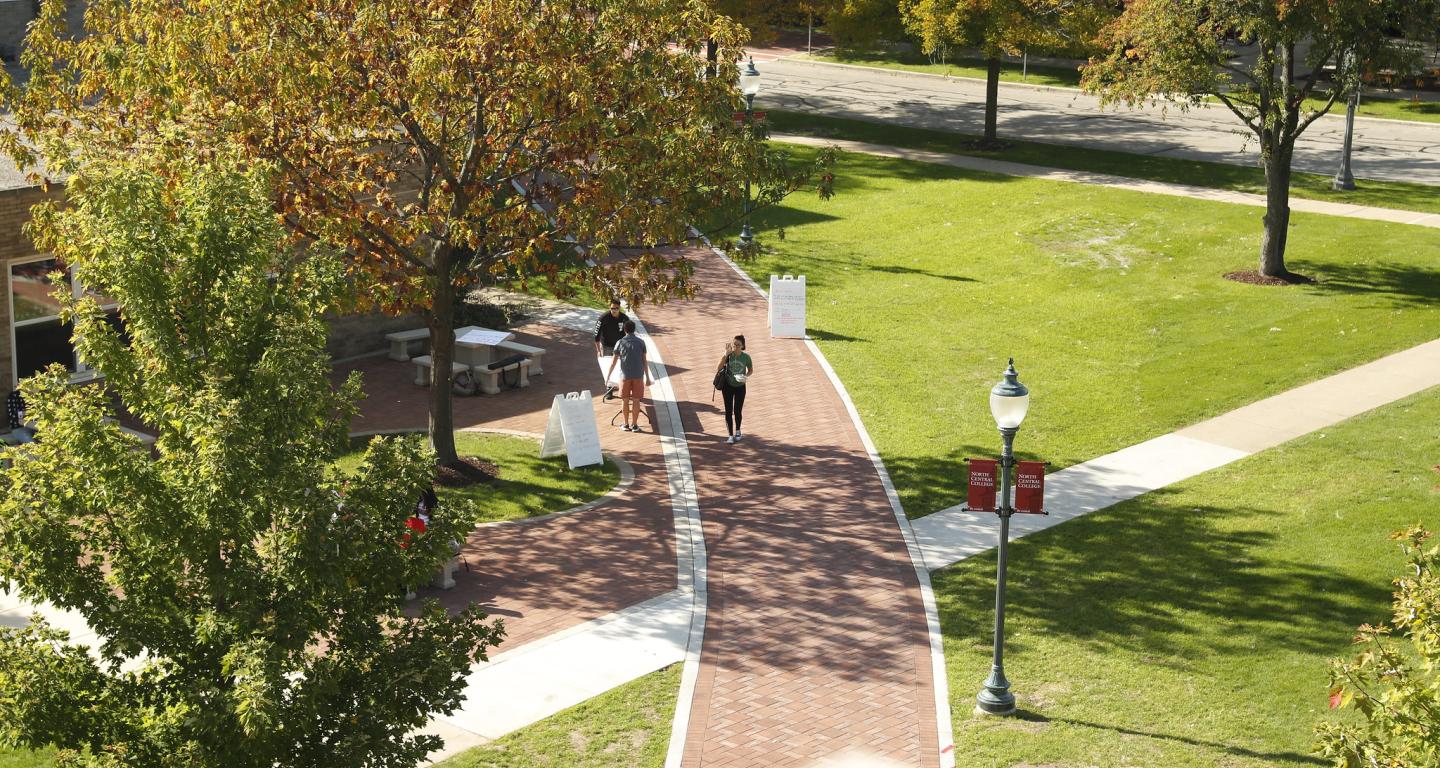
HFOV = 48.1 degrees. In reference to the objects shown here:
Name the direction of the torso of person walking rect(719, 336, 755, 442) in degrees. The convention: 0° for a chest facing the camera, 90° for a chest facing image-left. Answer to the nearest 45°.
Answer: approximately 0°

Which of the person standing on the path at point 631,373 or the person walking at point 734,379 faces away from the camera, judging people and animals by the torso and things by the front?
the person standing on the path at point 631,373

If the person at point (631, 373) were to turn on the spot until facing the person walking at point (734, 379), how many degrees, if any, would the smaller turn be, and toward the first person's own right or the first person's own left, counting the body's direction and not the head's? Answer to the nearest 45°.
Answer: approximately 135° to the first person's own right

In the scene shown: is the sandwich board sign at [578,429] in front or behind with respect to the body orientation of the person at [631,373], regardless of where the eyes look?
behind

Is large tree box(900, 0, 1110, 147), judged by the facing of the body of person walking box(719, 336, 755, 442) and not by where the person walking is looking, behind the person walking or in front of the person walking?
behind

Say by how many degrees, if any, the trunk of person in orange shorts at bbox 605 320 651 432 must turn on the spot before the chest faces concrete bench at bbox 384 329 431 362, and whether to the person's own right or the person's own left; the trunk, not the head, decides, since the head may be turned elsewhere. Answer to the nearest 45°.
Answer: approximately 45° to the person's own left

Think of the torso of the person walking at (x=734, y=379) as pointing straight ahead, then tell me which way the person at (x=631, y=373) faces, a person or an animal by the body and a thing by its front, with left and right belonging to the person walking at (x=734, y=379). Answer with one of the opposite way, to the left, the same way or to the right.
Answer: the opposite way

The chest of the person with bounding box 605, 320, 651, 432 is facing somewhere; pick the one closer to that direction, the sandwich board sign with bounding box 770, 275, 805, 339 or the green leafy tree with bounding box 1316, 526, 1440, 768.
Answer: the sandwich board sign

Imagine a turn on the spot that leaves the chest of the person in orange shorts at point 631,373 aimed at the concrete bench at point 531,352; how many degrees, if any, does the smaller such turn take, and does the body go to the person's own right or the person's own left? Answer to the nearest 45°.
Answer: approximately 45° to the person's own left

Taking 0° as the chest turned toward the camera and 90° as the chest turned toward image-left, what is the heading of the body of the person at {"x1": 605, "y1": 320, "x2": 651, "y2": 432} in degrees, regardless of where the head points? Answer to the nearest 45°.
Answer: approximately 180°
